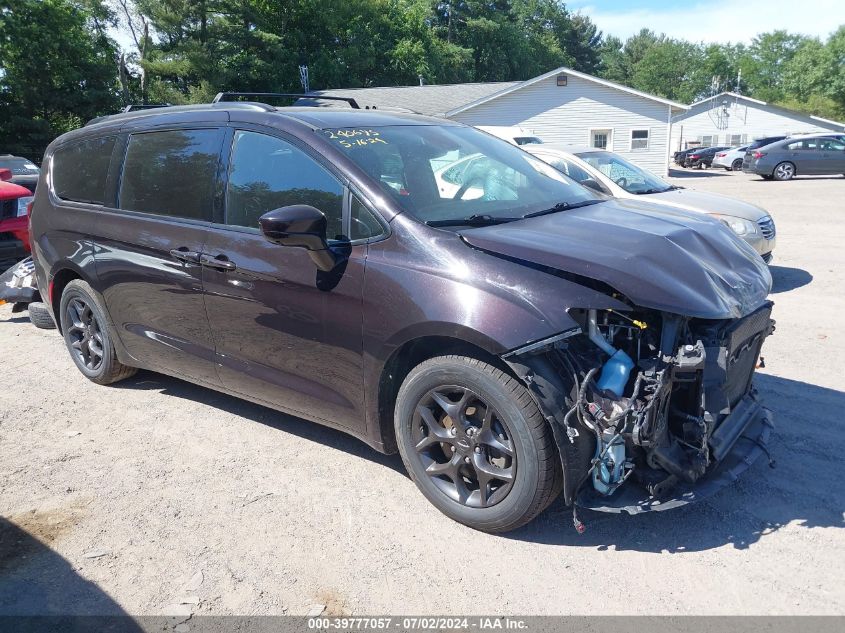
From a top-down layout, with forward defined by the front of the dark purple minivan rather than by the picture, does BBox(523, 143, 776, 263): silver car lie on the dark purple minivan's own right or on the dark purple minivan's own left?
on the dark purple minivan's own left

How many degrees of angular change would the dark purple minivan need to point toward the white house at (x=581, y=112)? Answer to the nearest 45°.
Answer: approximately 135° to its left

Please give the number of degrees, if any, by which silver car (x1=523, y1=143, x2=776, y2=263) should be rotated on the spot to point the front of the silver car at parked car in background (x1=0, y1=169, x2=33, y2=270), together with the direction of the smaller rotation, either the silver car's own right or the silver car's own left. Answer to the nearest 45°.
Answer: approximately 135° to the silver car's own right

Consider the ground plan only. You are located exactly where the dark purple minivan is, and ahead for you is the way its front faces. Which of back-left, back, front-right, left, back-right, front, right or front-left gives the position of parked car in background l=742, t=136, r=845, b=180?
left

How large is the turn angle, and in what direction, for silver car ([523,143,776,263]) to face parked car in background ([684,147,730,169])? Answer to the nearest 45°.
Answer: approximately 135° to its left

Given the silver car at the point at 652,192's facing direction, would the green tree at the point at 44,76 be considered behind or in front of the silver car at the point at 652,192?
behind

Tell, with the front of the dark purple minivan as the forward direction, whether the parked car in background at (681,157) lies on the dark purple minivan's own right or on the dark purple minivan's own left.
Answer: on the dark purple minivan's own left

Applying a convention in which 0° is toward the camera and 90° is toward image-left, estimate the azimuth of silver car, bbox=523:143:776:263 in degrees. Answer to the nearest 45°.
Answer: approximately 315°

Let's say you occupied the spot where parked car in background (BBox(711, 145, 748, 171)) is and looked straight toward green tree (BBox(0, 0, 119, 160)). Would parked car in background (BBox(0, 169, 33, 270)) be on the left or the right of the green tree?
left
